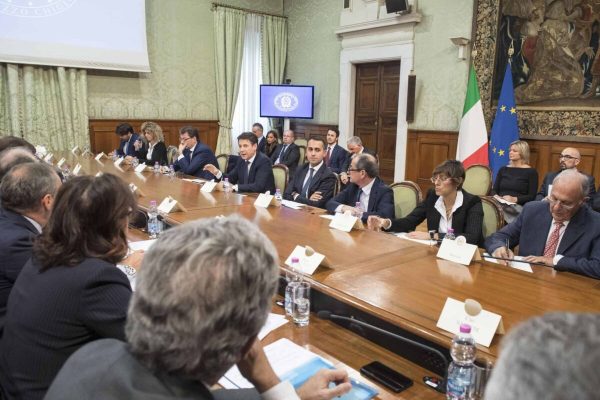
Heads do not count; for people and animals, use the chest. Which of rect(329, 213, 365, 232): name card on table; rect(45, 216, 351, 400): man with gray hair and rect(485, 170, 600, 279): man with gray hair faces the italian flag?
rect(45, 216, 351, 400): man with gray hair

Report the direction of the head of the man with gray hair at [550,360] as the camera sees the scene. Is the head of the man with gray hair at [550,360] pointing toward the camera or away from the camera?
away from the camera

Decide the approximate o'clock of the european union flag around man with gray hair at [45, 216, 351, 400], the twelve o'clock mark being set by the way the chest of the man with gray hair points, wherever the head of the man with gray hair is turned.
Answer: The european union flag is roughly at 12 o'clock from the man with gray hair.

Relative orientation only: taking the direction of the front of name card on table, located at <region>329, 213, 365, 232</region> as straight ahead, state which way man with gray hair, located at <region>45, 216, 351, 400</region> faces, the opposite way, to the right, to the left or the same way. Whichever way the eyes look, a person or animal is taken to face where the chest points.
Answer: the opposite way

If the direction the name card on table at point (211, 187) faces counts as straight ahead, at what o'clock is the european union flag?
The european union flag is roughly at 7 o'clock from the name card on table.

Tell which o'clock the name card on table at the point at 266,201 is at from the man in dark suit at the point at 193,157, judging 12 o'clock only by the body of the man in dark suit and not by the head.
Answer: The name card on table is roughly at 10 o'clock from the man in dark suit.

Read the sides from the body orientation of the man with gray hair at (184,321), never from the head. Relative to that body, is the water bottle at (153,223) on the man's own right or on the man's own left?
on the man's own left

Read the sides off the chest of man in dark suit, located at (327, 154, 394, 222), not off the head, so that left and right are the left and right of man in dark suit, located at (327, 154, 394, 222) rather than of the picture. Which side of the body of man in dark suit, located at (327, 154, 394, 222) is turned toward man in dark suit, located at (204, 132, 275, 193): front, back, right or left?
right

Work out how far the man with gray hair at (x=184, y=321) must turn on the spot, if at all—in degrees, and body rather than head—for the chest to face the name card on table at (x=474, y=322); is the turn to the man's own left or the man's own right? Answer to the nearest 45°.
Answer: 0° — they already face it

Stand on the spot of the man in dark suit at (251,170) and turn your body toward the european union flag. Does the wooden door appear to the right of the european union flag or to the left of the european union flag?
left

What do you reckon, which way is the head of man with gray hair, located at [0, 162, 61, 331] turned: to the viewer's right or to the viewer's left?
to the viewer's right

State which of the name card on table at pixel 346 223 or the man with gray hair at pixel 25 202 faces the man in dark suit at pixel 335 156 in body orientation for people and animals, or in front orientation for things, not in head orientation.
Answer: the man with gray hair

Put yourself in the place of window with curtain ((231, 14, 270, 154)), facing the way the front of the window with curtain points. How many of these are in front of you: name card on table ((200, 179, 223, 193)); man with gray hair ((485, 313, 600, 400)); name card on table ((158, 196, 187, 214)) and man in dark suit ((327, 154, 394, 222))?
4

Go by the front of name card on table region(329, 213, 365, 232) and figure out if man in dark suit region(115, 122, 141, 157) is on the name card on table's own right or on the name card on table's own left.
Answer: on the name card on table's own right
